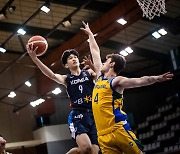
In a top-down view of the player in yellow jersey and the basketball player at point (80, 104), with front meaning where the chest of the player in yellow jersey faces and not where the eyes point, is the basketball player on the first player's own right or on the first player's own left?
on the first player's own right

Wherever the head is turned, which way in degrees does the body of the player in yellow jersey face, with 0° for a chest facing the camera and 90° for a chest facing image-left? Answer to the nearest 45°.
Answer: approximately 45°
